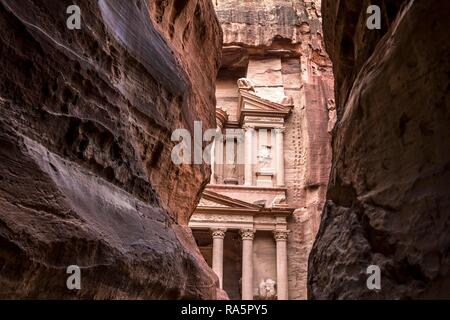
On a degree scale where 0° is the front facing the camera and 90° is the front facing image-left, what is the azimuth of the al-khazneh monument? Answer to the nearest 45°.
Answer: approximately 0°
